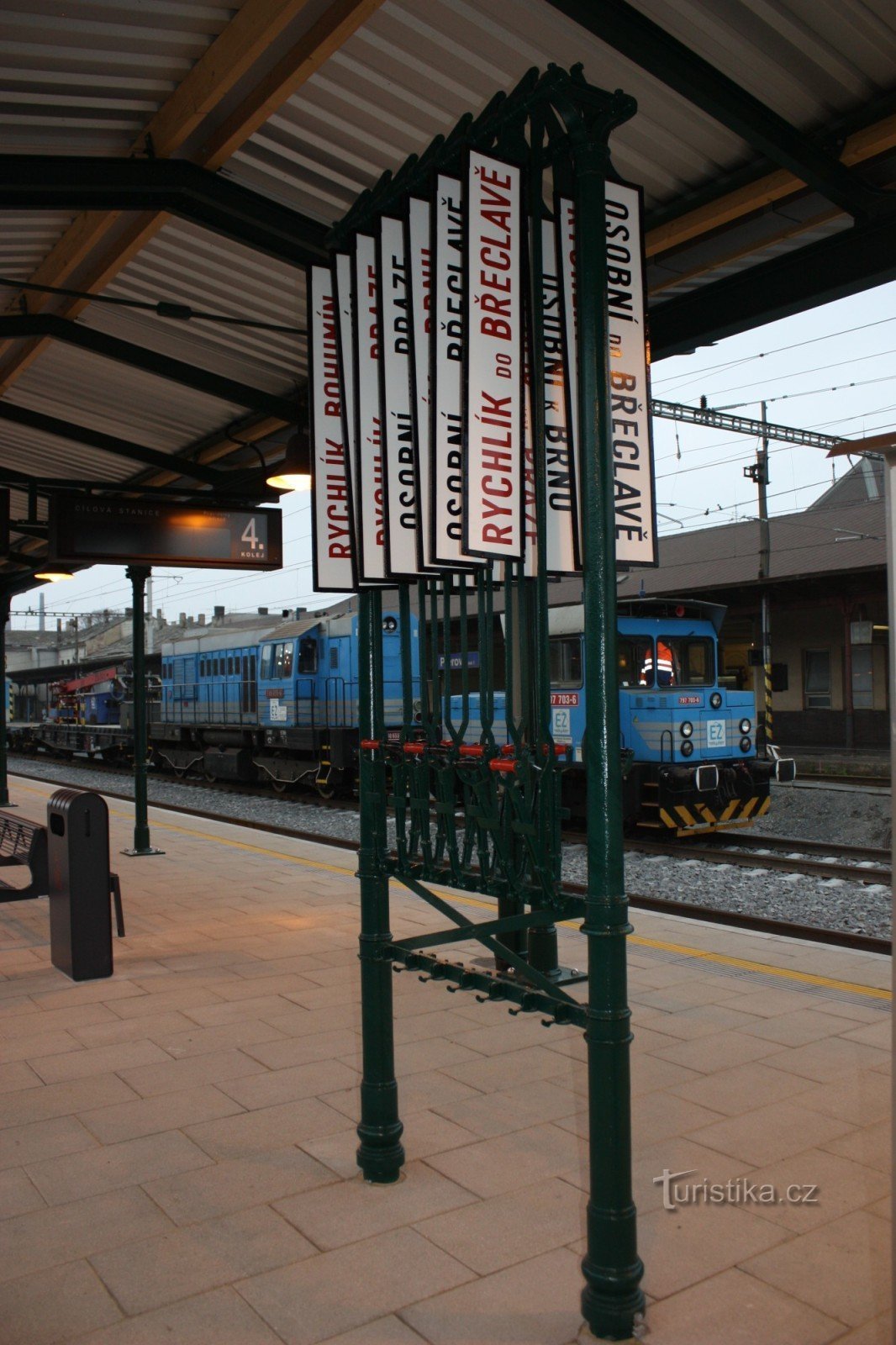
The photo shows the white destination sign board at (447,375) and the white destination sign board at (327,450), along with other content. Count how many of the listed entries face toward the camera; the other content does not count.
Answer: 2

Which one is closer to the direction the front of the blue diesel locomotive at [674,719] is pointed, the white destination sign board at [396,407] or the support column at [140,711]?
the white destination sign board

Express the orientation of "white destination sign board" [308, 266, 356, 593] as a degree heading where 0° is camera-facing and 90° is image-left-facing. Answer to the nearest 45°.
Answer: approximately 0°

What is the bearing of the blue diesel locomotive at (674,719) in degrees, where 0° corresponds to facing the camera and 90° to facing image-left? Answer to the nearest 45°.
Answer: approximately 315°

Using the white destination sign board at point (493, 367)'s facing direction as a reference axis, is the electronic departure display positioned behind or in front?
behind

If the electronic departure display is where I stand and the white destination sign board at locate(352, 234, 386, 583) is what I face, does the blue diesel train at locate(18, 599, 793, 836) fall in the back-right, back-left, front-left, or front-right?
back-left
